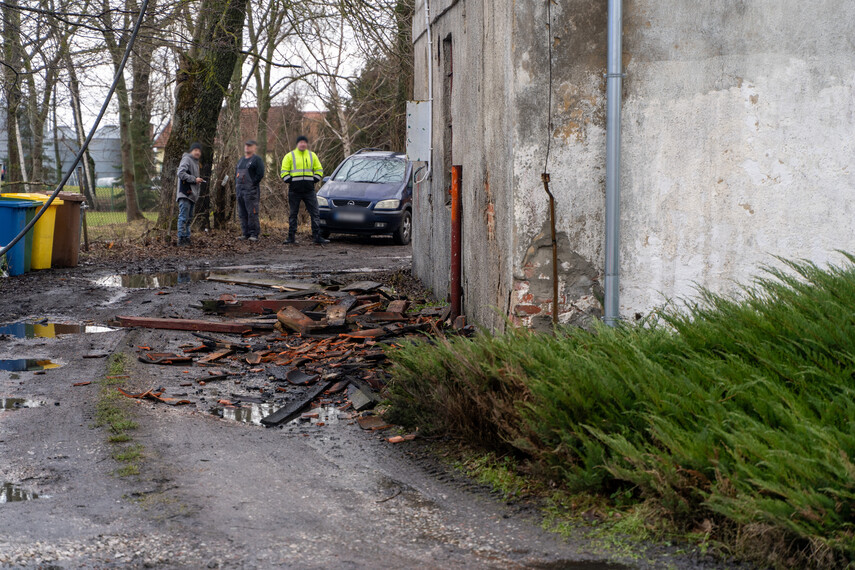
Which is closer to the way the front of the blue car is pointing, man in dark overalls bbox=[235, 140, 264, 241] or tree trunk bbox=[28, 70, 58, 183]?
the man in dark overalls

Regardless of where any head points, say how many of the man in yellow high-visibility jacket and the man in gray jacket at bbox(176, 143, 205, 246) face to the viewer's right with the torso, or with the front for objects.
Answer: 1

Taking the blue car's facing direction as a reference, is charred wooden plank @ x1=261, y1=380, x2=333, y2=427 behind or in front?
in front

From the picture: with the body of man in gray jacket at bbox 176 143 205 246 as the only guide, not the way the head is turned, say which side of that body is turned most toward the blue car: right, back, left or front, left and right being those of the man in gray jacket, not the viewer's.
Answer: front

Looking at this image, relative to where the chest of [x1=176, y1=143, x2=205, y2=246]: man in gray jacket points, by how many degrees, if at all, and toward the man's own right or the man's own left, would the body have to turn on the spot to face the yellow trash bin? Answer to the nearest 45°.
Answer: approximately 135° to the man's own right

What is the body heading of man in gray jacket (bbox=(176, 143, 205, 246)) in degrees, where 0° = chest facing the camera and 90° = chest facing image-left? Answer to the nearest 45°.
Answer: approximately 270°

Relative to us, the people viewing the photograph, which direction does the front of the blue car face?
facing the viewer and to the left of the viewer

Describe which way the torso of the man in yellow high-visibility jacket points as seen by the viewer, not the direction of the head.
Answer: toward the camera

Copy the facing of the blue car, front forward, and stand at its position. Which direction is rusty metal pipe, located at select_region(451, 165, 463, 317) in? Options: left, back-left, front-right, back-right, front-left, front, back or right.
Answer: front-left

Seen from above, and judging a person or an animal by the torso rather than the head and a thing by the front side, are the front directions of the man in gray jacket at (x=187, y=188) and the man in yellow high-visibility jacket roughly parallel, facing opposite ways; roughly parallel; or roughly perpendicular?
roughly perpendicular
